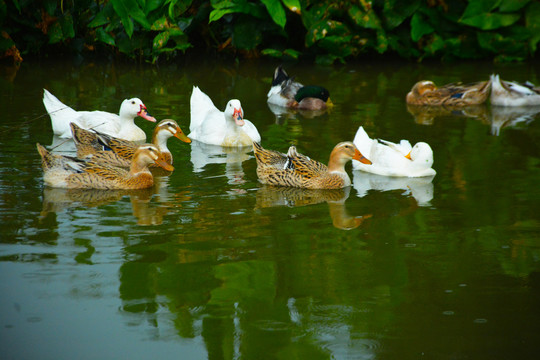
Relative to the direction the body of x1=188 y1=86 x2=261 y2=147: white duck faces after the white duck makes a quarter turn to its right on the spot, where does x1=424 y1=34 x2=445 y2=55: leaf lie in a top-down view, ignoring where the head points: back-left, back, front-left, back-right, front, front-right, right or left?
back

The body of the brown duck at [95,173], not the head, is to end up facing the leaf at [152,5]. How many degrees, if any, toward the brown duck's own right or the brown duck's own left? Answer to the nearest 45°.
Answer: approximately 90° to the brown duck's own left

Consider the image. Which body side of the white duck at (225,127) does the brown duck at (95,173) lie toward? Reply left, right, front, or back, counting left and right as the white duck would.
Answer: right

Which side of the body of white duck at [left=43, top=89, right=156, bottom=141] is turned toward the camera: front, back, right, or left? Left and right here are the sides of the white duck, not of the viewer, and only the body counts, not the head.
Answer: right

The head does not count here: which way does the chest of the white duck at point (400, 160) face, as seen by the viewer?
to the viewer's right

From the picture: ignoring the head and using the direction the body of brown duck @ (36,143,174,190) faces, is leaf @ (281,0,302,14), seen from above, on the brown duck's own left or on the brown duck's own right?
on the brown duck's own left

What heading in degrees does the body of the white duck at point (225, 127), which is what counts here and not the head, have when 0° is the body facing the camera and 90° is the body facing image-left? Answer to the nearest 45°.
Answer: approximately 315°

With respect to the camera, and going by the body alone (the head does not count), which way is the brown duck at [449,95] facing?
to the viewer's left

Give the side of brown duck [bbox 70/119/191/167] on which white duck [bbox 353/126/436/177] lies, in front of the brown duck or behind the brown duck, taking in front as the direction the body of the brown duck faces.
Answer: in front

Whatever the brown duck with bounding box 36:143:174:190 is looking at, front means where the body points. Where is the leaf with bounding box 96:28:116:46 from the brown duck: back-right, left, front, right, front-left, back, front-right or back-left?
left

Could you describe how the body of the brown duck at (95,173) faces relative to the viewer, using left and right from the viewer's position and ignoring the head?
facing to the right of the viewer

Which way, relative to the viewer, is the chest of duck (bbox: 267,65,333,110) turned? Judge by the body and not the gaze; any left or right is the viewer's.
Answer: facing to the right of the viewer
